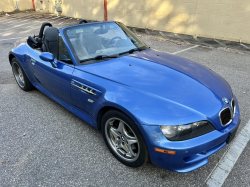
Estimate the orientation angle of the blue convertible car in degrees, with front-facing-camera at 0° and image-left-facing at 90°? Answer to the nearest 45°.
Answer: approximately 315°
